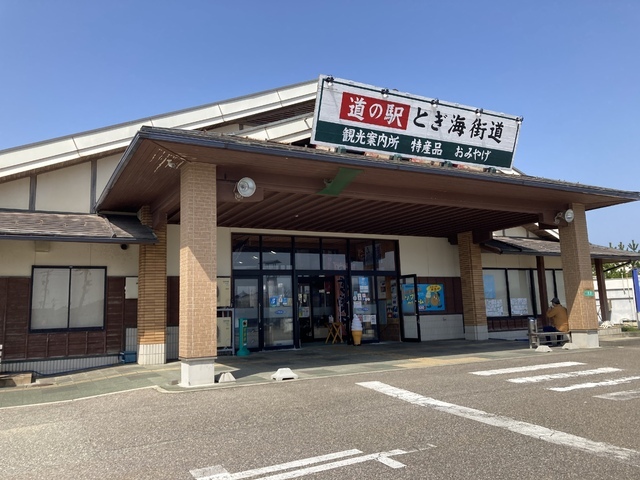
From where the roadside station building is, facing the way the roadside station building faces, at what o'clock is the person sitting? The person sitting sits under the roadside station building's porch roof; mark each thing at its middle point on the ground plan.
The person sitting is roughly at 10 o'clock from the roadside station building.

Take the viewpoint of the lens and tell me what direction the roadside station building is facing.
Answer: facing the viewer and to the right of the viewer

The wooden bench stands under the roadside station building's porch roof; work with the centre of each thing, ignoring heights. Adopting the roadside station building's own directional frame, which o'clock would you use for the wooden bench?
The wooden bench is roughly at 10 o'clock from the roadside station building.
